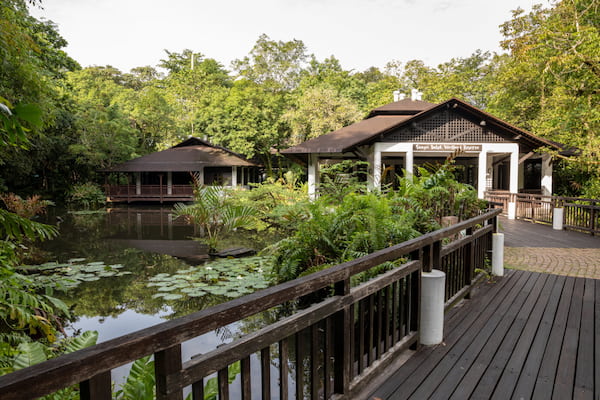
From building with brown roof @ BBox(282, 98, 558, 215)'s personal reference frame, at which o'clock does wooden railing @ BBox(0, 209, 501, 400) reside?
The wooden railing is roughly at 12 o'clock from the building with brown roof.

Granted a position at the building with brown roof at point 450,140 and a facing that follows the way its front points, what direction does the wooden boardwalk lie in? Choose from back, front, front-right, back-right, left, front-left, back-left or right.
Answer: front

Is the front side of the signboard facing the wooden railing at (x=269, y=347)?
yes

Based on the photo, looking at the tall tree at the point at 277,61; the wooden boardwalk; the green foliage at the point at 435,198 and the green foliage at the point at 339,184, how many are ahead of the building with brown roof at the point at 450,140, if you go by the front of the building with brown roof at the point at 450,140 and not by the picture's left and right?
3

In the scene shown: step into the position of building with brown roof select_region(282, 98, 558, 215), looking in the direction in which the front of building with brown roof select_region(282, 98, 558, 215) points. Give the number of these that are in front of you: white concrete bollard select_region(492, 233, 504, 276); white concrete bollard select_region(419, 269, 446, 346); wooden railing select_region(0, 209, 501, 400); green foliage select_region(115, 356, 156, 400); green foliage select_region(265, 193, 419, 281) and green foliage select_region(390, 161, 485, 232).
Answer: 6

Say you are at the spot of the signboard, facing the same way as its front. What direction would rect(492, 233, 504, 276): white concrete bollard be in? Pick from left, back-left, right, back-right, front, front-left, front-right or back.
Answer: front

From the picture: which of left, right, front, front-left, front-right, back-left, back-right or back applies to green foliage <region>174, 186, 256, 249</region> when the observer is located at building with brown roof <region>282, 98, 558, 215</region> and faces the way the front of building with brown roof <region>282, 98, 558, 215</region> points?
front-right

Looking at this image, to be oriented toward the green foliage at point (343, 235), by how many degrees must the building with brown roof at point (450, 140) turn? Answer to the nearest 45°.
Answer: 0° — it already faces it

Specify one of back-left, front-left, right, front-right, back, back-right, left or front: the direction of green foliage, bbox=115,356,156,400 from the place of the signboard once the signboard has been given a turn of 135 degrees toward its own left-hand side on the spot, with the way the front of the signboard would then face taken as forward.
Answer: back-right

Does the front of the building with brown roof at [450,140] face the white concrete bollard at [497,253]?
yes

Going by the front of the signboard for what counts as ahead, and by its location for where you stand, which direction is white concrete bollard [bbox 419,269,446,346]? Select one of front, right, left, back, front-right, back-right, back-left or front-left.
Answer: front

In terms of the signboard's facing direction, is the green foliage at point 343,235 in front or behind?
in front

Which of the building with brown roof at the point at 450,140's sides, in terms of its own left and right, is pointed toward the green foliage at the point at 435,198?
front

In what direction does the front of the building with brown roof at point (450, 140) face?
toward the camera

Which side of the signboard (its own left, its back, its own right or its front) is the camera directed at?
front

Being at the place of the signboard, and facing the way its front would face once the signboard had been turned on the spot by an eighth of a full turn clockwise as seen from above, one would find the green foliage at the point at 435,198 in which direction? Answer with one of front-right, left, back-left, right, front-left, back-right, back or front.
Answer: front-left

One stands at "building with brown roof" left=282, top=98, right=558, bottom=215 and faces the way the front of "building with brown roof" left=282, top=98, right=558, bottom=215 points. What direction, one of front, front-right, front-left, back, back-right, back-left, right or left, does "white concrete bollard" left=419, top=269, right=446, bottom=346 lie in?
front
